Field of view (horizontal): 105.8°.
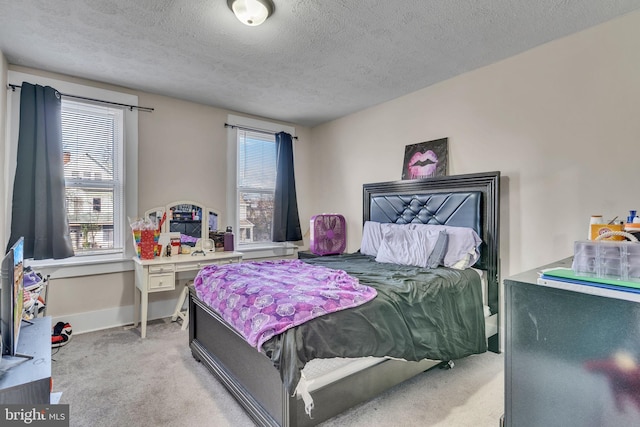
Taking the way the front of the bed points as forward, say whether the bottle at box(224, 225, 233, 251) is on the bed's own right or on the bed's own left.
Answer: on the bed's own right

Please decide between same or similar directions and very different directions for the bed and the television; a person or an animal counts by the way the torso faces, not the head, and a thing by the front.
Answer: very different directions

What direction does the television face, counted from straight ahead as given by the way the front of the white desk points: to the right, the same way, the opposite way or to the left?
to the left

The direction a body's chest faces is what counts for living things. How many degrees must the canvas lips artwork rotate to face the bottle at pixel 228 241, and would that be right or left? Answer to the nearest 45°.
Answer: approximately 45° to its right

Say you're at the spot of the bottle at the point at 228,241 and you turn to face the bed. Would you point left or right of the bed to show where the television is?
right

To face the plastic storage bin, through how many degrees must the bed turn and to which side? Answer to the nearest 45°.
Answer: approximately 90° to its left

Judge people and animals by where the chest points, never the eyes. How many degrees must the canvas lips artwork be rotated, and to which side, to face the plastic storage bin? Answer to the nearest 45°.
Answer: approximately 45° to its left

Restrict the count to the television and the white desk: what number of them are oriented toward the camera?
1

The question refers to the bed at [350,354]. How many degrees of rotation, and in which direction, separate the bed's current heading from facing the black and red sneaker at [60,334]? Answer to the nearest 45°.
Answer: approximately 45° to its right

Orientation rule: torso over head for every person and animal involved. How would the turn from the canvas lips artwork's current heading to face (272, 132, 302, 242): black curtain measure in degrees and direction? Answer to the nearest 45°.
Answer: approximately 45° to its right

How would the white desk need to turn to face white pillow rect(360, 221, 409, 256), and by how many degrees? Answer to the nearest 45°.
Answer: approximately 90° to its left

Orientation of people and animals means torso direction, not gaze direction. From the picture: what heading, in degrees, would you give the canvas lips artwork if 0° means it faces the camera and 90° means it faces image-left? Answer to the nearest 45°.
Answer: approximately 45°

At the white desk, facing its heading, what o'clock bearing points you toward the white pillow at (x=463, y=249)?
The white pillow is roughly at 10 o'clock from the white desk.

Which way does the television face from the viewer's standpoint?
to the viewer's right
